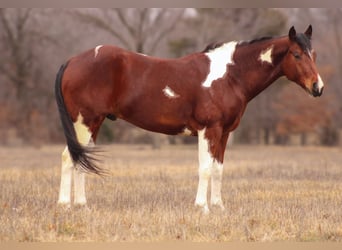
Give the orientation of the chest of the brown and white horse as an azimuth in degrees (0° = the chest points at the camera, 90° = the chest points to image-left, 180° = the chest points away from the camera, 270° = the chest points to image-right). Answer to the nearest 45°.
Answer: approximately 270°

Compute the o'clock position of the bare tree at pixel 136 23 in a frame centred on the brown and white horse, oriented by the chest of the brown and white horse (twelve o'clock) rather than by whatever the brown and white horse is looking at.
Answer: The bare tree is roughly at 9 o'clock from the brown and white horse.
